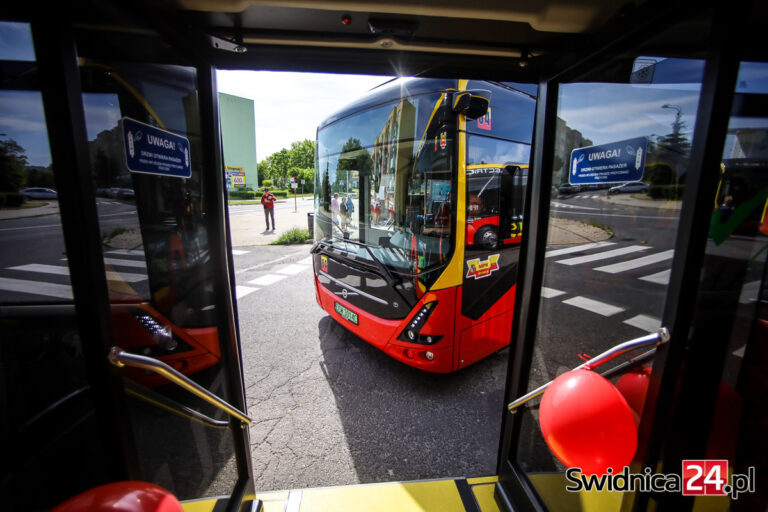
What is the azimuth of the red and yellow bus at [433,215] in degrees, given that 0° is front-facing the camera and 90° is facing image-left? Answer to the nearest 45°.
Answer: approximately 45°

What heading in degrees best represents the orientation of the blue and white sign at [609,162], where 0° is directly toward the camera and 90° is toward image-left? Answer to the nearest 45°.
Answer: approximately 45°

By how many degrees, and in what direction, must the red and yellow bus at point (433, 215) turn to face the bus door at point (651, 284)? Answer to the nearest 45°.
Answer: approximately 90° to its left

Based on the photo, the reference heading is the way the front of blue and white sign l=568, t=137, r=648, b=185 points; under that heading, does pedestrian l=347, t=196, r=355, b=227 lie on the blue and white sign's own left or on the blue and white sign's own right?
on the blue and white sign's own right

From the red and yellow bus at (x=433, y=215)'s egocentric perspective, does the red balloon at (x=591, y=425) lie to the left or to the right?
on its left
